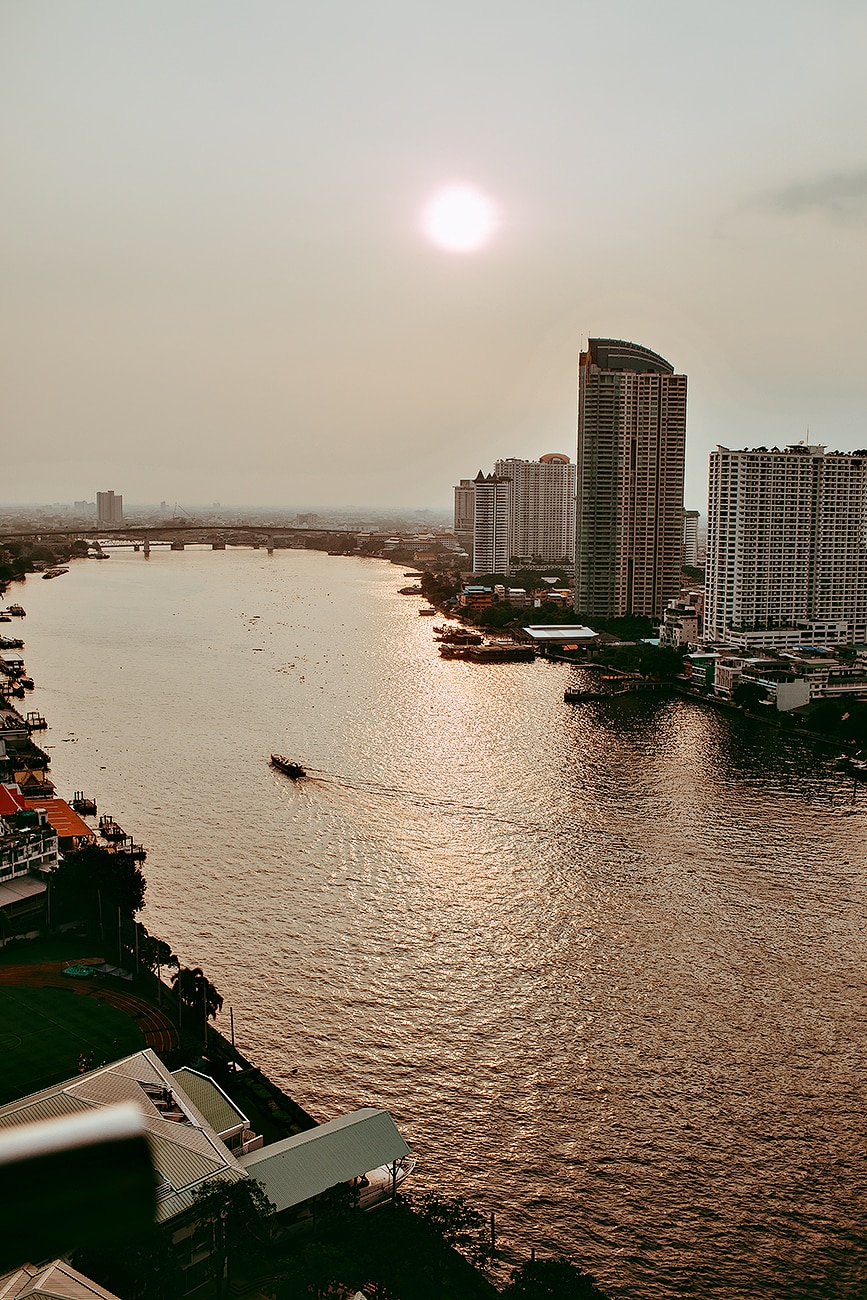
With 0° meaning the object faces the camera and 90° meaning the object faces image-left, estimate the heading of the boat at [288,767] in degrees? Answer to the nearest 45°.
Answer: approximately 135°

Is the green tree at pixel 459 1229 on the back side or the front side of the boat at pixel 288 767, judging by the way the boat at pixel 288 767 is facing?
on the back side

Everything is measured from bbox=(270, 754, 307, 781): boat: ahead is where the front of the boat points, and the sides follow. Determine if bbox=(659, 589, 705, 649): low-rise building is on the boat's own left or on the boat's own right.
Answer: on the boat's own right

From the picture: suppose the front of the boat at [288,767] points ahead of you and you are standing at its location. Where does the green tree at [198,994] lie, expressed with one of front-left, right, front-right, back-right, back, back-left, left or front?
back-left

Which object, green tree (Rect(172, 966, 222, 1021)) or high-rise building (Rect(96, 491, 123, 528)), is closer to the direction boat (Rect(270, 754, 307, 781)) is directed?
the high-rise building

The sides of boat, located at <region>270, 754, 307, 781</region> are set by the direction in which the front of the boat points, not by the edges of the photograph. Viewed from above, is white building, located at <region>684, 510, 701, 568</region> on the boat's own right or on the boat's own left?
on the boat's own right

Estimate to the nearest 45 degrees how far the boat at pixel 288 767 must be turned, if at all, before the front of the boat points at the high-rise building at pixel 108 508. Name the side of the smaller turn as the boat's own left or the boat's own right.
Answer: approximately 45° to the boat's own right

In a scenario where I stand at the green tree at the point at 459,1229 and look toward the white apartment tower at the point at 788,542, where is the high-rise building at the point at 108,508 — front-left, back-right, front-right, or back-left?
front-left

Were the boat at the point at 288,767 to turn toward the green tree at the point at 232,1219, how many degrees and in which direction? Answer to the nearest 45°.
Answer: approximately 135° to its left

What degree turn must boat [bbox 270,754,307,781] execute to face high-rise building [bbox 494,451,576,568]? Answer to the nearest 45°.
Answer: approximately 45° to its right

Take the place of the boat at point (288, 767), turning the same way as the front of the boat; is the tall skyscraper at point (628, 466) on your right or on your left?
on your right

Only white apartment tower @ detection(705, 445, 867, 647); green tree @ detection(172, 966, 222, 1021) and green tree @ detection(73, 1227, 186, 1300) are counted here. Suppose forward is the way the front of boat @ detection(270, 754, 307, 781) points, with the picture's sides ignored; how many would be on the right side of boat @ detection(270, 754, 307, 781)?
1

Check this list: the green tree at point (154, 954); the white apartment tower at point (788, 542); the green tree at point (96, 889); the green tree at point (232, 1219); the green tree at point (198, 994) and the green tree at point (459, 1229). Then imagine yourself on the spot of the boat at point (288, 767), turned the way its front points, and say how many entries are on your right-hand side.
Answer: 1
